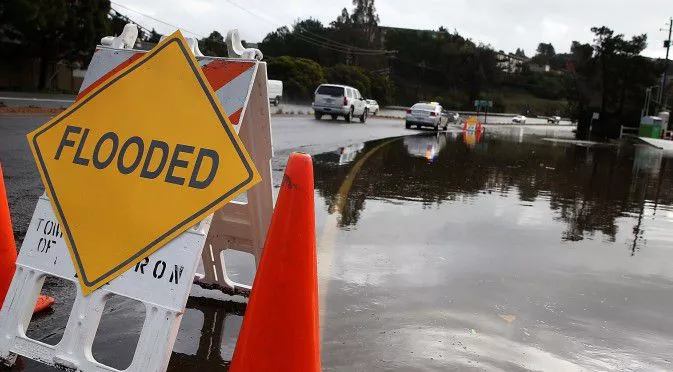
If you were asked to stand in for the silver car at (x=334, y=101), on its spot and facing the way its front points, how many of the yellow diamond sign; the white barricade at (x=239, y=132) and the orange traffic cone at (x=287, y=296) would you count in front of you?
0

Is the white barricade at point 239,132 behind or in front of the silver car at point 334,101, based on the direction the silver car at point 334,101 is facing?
behind

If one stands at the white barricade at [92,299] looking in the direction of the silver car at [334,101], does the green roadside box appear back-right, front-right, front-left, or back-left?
front-right

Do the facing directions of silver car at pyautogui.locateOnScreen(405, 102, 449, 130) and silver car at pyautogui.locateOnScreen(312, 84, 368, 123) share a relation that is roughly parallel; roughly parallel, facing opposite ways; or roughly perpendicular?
roughly parallel

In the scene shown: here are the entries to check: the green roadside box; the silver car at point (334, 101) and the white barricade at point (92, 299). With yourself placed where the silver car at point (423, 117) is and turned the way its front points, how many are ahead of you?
1
